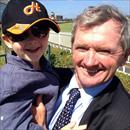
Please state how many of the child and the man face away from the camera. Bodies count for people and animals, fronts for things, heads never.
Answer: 0

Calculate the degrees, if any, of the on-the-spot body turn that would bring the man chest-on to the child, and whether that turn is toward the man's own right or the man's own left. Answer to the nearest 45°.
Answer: approximately 45° to the man's own right

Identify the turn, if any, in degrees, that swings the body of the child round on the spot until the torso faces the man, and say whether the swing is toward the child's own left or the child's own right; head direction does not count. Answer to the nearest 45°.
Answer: approximately 45° to the child's own left

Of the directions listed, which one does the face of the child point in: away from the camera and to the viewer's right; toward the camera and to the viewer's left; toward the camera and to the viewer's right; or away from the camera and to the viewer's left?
toward the camera and to the viewer's right
